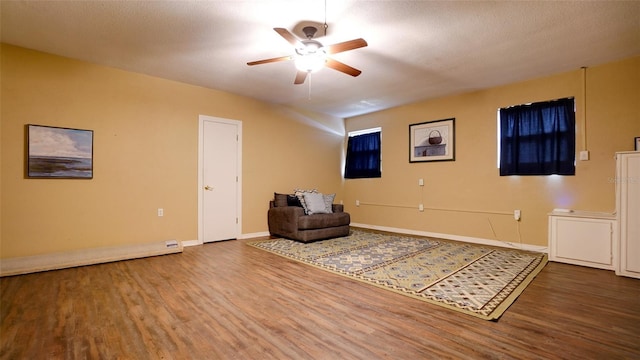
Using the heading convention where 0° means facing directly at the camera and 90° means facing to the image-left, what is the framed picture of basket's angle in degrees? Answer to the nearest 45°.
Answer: approximately 45°

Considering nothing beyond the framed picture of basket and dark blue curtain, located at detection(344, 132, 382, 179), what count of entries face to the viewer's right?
0

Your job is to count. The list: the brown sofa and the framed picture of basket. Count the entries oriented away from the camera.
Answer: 0

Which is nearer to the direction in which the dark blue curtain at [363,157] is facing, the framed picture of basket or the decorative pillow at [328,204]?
the decorative pillow

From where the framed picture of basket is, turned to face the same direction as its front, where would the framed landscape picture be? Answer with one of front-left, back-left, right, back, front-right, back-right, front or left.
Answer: front

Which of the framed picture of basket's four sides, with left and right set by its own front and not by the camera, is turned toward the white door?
front

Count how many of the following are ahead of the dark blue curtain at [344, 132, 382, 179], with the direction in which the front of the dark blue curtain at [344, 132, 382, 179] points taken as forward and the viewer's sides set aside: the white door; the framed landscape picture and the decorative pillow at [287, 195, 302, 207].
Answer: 3

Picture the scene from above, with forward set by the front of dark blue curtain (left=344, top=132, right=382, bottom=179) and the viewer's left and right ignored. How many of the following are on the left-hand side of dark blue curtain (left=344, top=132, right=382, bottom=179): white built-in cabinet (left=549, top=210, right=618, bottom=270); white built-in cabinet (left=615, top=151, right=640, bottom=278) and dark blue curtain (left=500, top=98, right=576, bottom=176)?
3

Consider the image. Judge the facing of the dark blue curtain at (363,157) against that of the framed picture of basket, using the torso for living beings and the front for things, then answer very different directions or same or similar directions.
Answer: same or similar directions

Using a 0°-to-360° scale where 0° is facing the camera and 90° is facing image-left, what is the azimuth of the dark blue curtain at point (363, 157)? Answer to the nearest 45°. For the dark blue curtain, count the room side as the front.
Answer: approximately 45°

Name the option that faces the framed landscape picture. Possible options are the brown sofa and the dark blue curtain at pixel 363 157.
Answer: the dark blue curtain

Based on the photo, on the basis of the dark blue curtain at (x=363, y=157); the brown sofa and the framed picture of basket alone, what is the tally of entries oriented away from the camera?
0

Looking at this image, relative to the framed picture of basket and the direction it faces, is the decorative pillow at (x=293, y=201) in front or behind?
in front

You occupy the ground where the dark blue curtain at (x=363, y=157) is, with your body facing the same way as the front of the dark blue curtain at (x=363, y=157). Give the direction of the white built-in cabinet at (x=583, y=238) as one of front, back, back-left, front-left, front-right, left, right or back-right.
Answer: left

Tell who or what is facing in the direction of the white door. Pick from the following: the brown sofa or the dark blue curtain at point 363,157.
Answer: the dark blue curtain

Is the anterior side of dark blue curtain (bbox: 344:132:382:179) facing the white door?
yes

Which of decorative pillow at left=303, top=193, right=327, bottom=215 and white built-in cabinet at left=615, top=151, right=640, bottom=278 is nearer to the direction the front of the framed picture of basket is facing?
the decorative pillow

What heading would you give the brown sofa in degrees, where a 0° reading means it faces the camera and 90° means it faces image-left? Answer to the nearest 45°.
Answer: approximately 315°

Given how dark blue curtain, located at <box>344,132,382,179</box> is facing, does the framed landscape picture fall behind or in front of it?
in front
